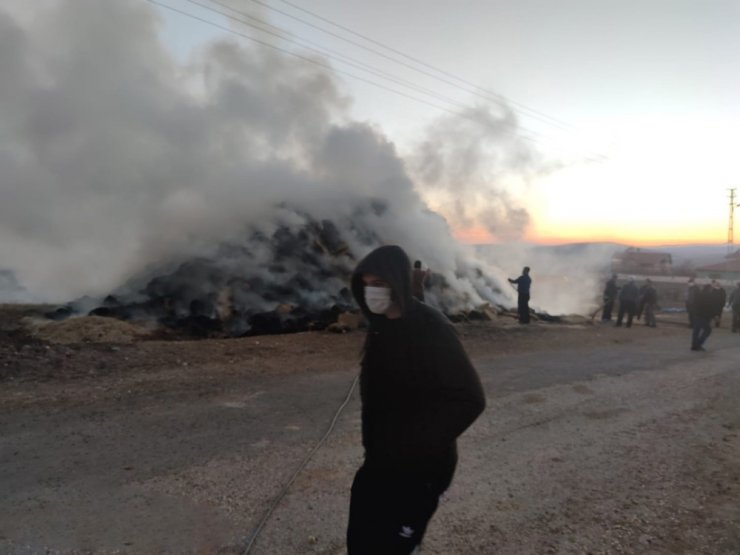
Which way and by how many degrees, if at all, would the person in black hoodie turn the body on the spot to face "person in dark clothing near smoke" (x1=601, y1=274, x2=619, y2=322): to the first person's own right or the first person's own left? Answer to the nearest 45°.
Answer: approximately 135° to the first person's own right

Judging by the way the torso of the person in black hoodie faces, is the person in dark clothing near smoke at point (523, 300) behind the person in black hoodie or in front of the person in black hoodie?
behind

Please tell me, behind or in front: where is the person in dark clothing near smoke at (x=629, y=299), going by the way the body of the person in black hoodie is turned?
behind

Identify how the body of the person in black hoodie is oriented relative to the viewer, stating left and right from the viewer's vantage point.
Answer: facing the viewer and to the left of the viewer

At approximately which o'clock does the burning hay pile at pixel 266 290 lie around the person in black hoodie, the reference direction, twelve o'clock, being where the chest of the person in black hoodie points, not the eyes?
The burning hay pile is roughly at 4 o'clock from the person in black hoodie.

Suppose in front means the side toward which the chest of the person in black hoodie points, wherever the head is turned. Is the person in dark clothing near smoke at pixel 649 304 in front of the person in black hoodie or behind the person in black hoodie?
behind

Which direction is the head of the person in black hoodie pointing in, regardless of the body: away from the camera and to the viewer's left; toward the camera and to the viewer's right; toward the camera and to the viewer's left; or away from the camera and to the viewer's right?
toward the camera and to the viewer's left

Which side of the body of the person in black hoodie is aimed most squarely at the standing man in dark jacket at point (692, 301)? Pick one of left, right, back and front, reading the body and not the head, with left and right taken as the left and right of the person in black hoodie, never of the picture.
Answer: back
